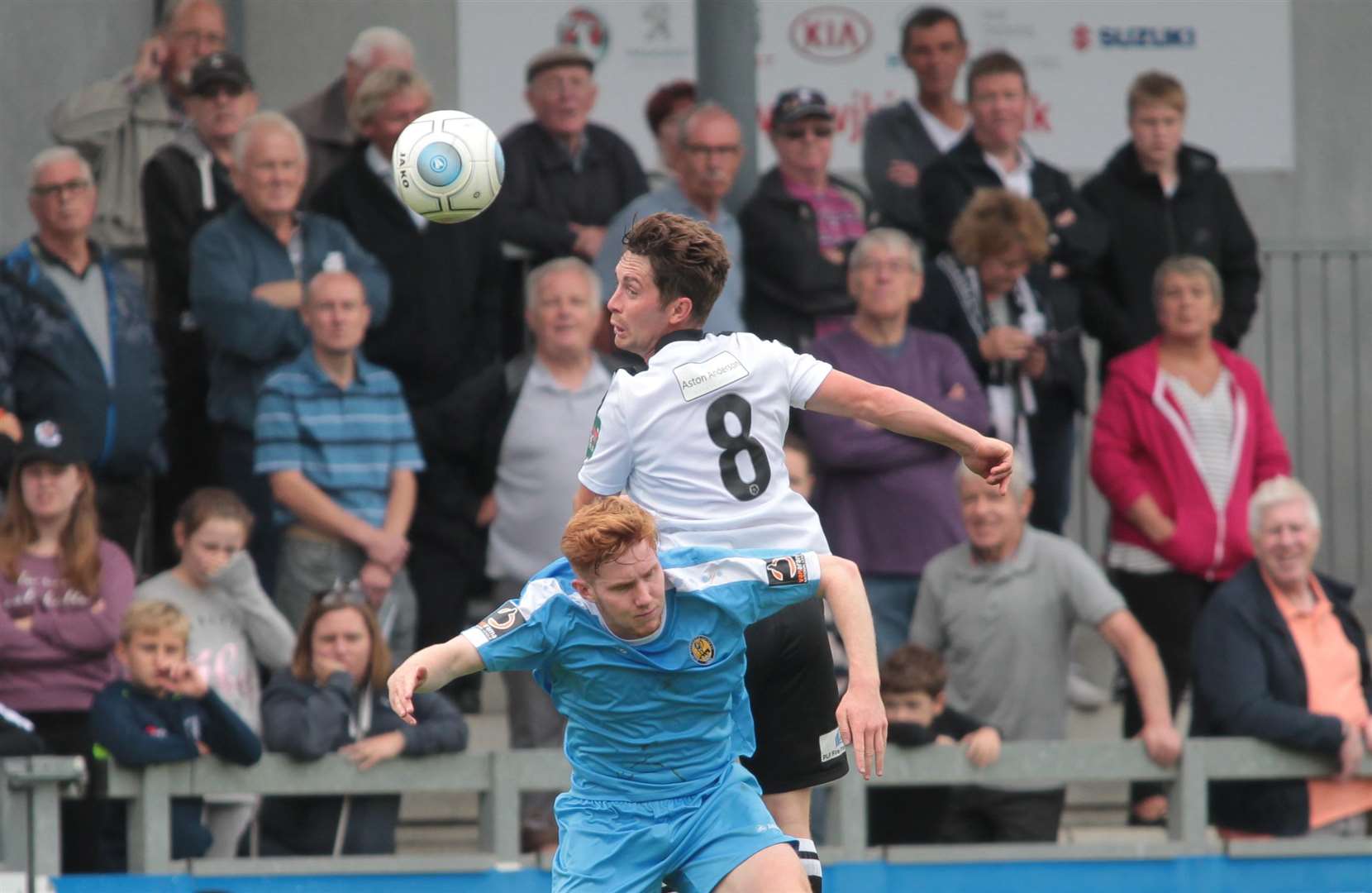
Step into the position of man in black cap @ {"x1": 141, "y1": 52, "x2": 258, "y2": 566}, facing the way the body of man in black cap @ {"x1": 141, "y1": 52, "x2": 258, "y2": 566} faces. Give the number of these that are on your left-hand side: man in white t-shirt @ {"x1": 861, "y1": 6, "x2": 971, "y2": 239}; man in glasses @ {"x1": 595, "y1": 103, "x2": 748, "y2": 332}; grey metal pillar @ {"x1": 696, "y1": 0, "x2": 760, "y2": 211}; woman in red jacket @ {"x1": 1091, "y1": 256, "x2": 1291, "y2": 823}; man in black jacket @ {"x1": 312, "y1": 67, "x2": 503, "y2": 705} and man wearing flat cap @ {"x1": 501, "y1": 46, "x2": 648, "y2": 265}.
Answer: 6

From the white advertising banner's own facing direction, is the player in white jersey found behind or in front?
in front

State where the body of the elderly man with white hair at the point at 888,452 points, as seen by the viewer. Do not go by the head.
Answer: toward the camera

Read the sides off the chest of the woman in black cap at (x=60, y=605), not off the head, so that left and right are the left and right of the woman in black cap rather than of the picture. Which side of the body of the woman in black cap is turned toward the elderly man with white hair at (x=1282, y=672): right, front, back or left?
left

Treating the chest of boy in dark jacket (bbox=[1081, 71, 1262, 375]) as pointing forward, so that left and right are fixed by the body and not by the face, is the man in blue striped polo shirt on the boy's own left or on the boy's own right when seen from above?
on the boy's own right

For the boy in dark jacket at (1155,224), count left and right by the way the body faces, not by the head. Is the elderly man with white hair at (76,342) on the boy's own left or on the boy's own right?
on the boy's own right

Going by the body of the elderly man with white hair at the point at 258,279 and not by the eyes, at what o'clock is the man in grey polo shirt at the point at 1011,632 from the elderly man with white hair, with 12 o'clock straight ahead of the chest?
The man in grey polo shirt is roughly at 11 o'clock from the elderly man with white hair.

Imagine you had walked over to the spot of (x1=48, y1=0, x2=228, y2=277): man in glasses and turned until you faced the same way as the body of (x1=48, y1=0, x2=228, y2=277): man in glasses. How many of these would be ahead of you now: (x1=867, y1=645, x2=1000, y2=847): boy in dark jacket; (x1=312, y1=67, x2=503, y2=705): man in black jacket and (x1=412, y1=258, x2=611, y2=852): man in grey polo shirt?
3

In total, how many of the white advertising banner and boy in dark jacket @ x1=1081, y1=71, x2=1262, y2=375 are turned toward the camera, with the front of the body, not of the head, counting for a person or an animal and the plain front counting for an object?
2

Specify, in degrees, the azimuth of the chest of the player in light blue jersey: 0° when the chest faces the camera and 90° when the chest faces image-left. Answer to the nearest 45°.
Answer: approximately 0°

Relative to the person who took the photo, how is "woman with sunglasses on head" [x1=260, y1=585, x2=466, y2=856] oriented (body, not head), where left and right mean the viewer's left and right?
facing the viewer

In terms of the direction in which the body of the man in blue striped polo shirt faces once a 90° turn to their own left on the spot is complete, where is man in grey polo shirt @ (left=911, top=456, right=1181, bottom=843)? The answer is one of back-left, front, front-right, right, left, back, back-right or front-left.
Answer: front

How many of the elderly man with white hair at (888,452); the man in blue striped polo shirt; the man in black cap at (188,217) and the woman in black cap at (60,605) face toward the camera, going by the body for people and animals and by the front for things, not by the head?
4

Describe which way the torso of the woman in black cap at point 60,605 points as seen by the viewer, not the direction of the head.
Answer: toward the camera

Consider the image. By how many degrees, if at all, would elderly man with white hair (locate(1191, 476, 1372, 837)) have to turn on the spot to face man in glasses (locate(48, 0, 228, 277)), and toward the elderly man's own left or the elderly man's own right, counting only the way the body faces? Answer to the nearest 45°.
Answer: approximately 135° to the elderly man's own right
